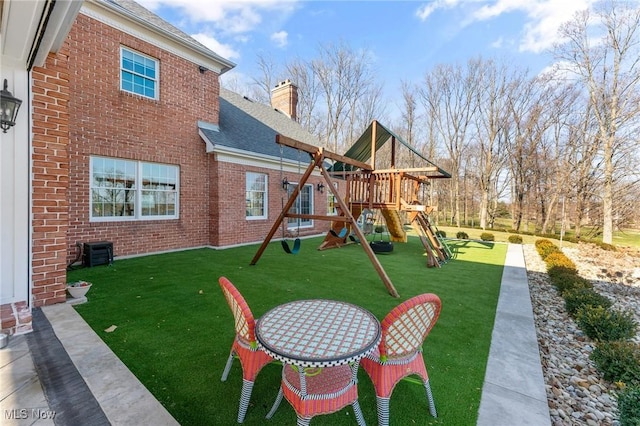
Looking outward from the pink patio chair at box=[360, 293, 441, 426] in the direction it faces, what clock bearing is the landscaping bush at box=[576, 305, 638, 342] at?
The landscaping bush is roughly at 3 o'clock from the pink patio chair.

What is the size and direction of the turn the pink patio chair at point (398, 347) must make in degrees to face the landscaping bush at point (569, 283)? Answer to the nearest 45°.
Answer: approximately 90° to its right

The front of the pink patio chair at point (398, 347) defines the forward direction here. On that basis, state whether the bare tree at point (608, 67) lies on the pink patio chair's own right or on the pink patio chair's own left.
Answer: on the pink patio chair's own right

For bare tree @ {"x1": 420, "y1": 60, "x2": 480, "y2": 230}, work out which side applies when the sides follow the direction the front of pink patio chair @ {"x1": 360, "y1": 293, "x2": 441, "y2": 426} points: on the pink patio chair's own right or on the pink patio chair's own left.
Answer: on the pink patio chair's own right

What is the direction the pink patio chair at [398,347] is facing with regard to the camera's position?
facing away from the viewer and to the left of the viewer

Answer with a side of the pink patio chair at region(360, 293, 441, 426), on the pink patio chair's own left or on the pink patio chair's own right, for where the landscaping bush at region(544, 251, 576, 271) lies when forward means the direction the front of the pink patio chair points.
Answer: on the pink patio chair's own right

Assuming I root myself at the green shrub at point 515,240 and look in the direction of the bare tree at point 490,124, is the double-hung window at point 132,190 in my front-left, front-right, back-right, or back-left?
back-left

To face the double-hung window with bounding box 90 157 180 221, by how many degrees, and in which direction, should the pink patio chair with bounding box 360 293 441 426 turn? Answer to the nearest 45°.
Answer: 0° — it already faces it
